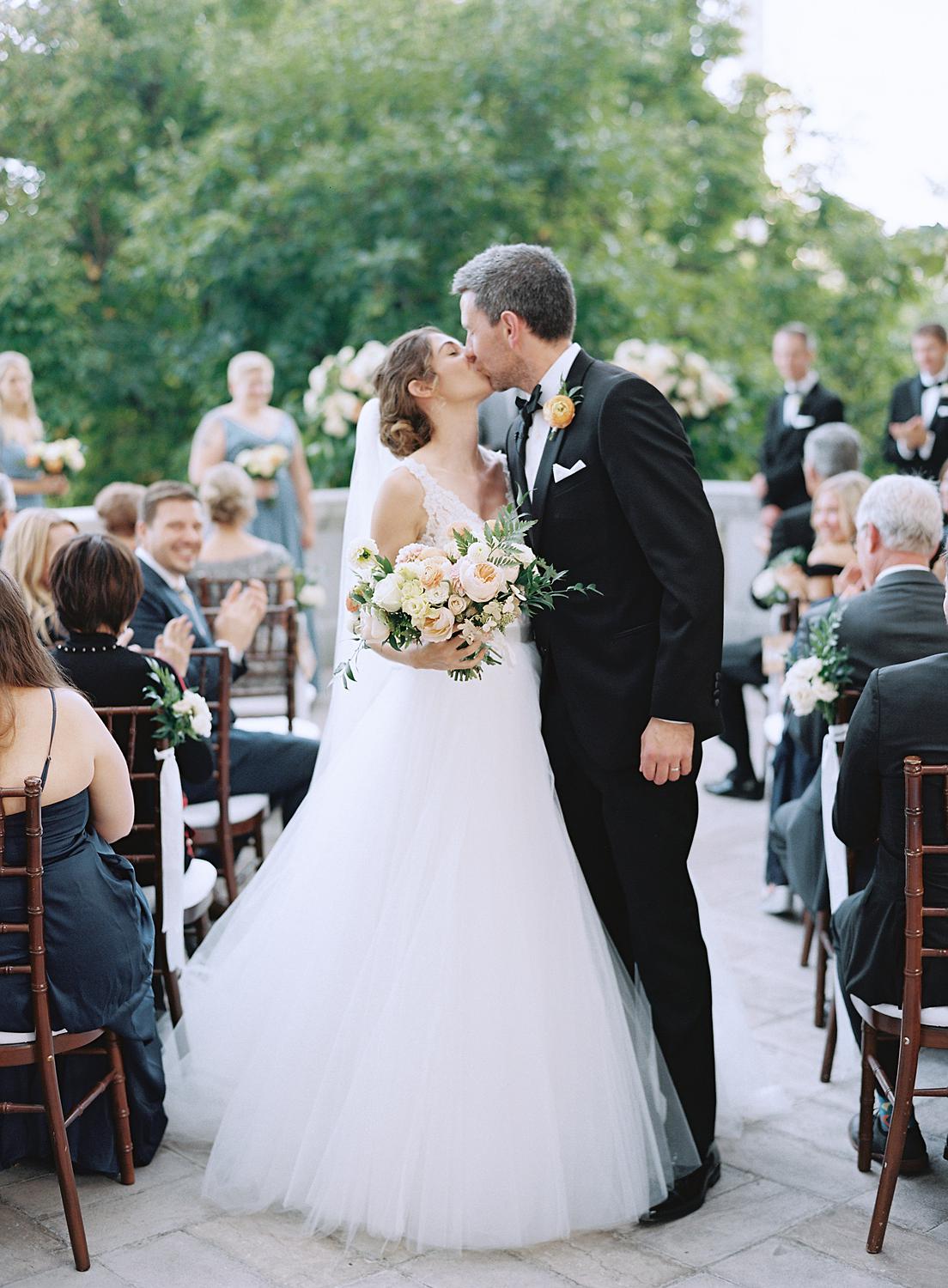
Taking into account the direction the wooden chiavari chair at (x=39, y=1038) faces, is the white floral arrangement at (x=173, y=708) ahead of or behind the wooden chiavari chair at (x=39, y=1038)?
ahead

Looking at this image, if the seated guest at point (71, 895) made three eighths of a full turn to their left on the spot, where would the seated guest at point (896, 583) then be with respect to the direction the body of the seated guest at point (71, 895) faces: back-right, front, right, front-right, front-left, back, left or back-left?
back

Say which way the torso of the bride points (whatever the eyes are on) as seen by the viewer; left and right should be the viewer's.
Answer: facing the viewer and to the right of the viewer

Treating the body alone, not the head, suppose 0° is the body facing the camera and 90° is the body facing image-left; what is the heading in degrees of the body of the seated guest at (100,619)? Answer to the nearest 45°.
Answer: approximately 225°

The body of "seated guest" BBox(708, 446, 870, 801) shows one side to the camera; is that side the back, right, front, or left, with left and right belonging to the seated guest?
left

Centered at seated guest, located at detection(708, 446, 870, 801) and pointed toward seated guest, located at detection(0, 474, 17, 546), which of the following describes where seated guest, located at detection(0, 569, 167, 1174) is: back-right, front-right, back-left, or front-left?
front-left

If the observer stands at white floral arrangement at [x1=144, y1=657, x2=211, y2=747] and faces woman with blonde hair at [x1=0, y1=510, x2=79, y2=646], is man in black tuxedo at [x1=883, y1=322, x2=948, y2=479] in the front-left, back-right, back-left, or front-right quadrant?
front-right

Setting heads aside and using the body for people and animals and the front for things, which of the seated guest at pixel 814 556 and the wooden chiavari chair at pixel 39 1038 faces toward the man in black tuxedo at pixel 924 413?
the wooden chiavari chair

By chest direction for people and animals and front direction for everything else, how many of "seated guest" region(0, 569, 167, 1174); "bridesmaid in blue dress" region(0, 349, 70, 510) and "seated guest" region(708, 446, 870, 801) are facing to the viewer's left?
1

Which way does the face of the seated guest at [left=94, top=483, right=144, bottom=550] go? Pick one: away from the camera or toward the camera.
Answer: away from the camera

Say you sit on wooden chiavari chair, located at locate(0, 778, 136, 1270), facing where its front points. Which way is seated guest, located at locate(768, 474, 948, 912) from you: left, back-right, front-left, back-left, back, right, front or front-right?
front-right

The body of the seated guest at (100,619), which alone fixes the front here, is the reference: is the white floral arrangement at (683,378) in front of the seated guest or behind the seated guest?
in front

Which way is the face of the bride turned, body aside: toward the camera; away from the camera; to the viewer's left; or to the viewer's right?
to the viewer's right

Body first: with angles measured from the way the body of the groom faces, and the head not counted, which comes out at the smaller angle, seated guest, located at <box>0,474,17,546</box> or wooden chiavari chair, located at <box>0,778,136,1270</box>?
the wooden chiavari chair

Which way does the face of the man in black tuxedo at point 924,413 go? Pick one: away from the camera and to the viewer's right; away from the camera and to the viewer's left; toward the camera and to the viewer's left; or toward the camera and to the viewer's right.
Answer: toward the camera and to the viewer's left

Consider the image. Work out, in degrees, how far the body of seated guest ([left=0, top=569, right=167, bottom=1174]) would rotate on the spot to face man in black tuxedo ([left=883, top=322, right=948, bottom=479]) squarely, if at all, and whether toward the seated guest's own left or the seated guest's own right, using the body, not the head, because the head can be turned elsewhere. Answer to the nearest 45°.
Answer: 0° — they already face them

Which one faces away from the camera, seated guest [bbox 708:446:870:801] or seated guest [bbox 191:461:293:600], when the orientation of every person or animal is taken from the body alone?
seated guest [bbox 191:461:293:600]

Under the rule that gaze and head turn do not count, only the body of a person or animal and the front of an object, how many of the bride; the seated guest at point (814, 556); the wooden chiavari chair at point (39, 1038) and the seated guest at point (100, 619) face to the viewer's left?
1

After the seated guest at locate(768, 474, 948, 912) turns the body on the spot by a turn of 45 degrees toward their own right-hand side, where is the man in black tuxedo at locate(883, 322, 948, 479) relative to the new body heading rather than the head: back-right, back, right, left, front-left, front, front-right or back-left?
front
